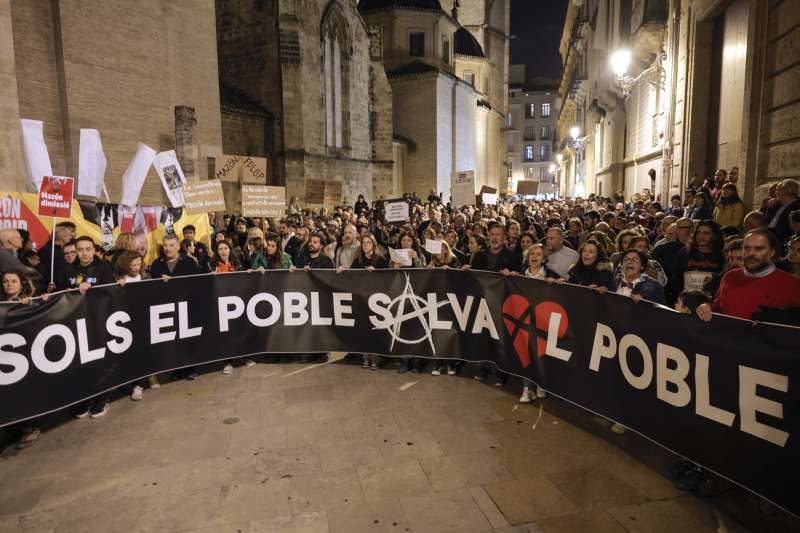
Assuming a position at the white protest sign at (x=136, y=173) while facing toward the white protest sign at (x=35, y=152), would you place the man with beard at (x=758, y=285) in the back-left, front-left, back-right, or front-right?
back-left

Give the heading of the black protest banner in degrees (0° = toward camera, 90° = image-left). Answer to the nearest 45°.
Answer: approximately 0°

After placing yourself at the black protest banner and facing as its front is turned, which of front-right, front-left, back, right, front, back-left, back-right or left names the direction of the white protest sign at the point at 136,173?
back-right

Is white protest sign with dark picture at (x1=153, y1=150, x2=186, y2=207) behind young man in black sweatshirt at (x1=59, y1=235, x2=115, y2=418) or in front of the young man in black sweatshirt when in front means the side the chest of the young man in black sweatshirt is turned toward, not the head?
behind

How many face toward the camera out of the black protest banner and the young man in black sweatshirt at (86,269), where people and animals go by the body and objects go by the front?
2

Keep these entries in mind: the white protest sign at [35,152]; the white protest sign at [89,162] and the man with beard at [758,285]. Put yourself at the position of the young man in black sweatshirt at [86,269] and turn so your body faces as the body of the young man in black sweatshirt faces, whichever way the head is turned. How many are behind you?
2

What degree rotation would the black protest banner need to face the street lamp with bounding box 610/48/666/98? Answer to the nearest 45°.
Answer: approximately 135° to its left
